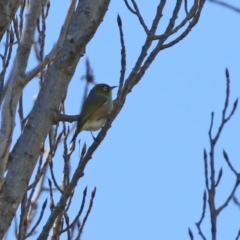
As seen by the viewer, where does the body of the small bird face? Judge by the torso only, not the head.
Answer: to the viewer's right
